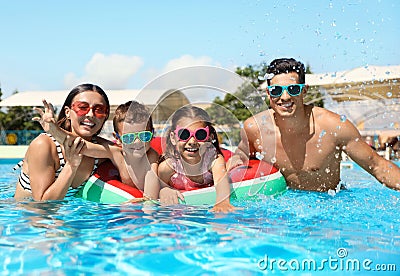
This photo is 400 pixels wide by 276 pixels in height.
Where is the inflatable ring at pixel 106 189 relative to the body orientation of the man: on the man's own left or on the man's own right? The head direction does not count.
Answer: on the man's own right

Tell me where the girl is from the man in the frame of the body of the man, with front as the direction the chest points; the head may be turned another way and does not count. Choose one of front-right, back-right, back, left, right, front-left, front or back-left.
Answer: front-right

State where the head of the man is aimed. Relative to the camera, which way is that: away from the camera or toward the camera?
toward the camera

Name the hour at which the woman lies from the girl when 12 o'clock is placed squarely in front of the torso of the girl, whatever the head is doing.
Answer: The woman is roughly at 3 o'clock from the girl.

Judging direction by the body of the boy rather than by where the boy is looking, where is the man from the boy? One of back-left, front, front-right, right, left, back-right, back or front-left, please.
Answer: left

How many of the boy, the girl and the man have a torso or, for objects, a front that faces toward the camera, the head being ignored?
3

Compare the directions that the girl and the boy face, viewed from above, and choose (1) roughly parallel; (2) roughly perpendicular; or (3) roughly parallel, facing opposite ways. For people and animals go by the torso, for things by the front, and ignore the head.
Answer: roughly parallel

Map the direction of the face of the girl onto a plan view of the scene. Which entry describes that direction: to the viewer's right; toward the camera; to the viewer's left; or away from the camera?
toward the camera

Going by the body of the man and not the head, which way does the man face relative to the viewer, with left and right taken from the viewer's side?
facing the viewer

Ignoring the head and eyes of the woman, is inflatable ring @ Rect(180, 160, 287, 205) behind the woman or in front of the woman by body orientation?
in front

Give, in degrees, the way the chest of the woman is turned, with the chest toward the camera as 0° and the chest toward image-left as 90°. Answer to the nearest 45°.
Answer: approximately 315°

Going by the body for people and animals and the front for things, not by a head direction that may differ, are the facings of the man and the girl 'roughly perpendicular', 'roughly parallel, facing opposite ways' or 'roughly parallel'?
roughly parallel

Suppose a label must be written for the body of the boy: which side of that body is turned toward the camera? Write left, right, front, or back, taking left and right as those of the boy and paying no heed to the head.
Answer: front
